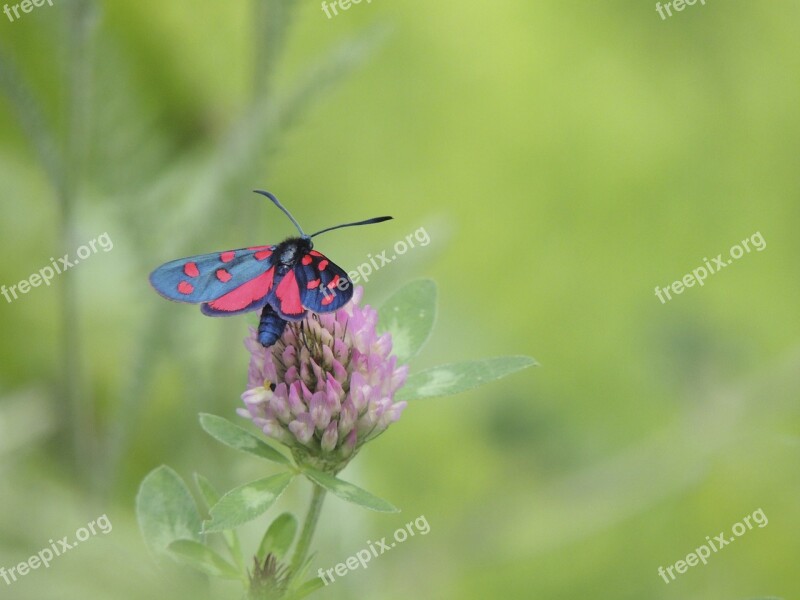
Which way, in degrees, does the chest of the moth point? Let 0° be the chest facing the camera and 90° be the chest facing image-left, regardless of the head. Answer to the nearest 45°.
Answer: approximately 225°
